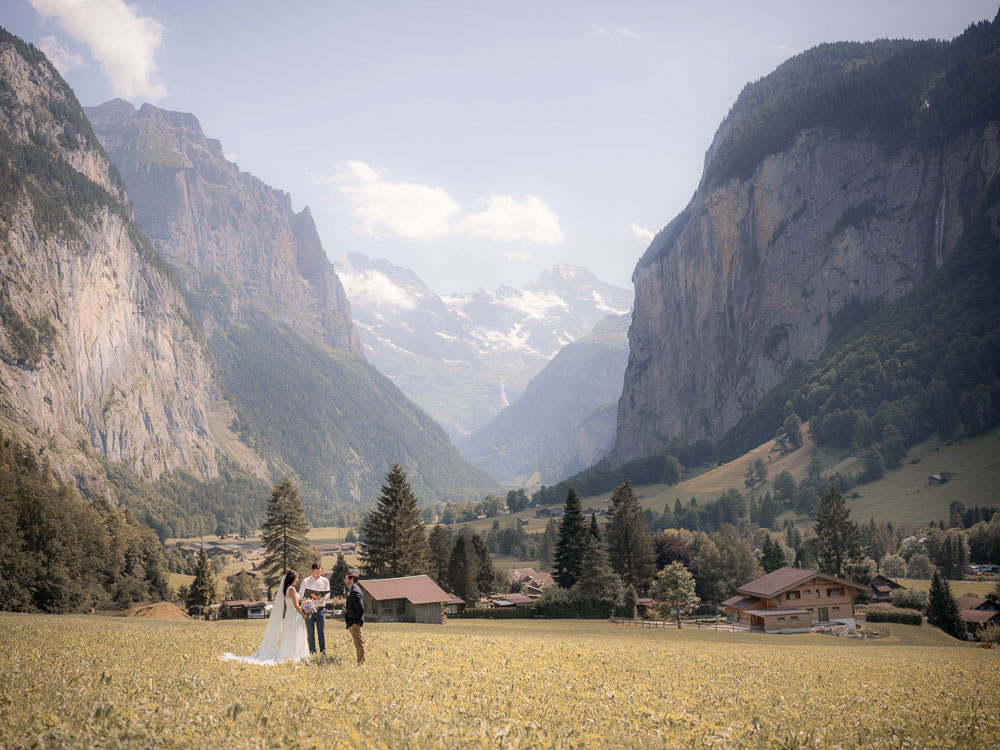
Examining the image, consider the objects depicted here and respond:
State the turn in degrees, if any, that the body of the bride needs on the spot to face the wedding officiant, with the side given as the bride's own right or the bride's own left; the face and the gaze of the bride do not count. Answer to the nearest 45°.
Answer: approximately 45° to the bride's own left

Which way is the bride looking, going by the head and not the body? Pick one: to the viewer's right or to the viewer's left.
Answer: to the viewer's right

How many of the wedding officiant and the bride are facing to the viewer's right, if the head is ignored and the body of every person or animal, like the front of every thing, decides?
1

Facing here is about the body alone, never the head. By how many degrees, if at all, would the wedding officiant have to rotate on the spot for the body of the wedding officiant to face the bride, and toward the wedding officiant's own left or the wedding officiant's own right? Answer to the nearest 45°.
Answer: approximately 45° to the wedding officiant's own right

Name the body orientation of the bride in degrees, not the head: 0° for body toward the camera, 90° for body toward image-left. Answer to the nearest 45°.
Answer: approximately 270°
